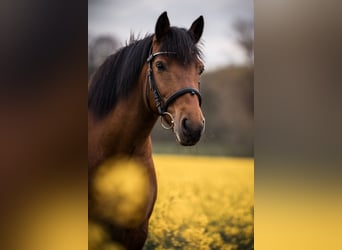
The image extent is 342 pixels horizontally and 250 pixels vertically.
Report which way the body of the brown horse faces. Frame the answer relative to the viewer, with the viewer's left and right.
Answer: facing the viewer and to the right of the viewer
